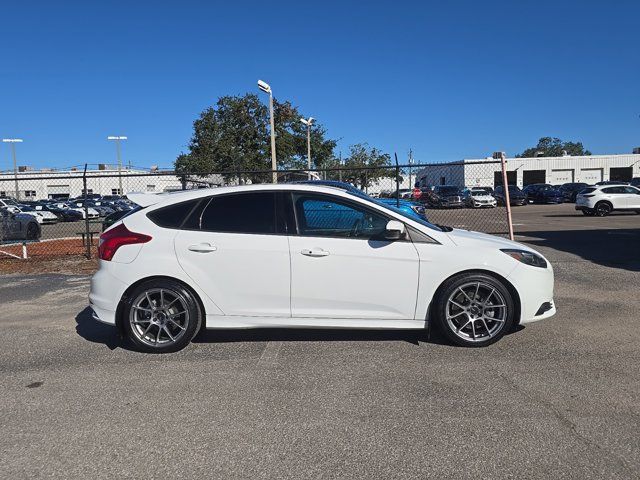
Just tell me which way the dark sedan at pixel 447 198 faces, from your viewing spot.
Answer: facing the viewer and to the right of the viewer

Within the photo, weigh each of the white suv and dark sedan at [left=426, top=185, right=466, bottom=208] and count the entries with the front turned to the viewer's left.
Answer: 0

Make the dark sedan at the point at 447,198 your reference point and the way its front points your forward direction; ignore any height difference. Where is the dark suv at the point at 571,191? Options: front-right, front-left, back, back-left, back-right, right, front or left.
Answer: left

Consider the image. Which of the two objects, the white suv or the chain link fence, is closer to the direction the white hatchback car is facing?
the white suv

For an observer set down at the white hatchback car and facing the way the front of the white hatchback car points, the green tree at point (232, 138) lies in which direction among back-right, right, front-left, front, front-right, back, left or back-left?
left

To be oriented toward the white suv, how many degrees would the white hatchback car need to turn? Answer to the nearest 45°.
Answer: approximately 45° to its left

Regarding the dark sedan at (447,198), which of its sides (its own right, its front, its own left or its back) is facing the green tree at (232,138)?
right

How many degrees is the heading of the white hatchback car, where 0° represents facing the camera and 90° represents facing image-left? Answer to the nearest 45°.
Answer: approximately 270°

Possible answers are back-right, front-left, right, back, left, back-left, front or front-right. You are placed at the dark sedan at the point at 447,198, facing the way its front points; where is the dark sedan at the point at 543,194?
left

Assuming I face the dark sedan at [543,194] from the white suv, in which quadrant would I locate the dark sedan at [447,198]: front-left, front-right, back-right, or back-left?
front-left

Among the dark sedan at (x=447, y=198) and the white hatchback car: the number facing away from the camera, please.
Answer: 0

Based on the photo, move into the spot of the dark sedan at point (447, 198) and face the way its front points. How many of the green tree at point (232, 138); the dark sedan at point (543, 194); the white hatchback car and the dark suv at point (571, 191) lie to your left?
2
